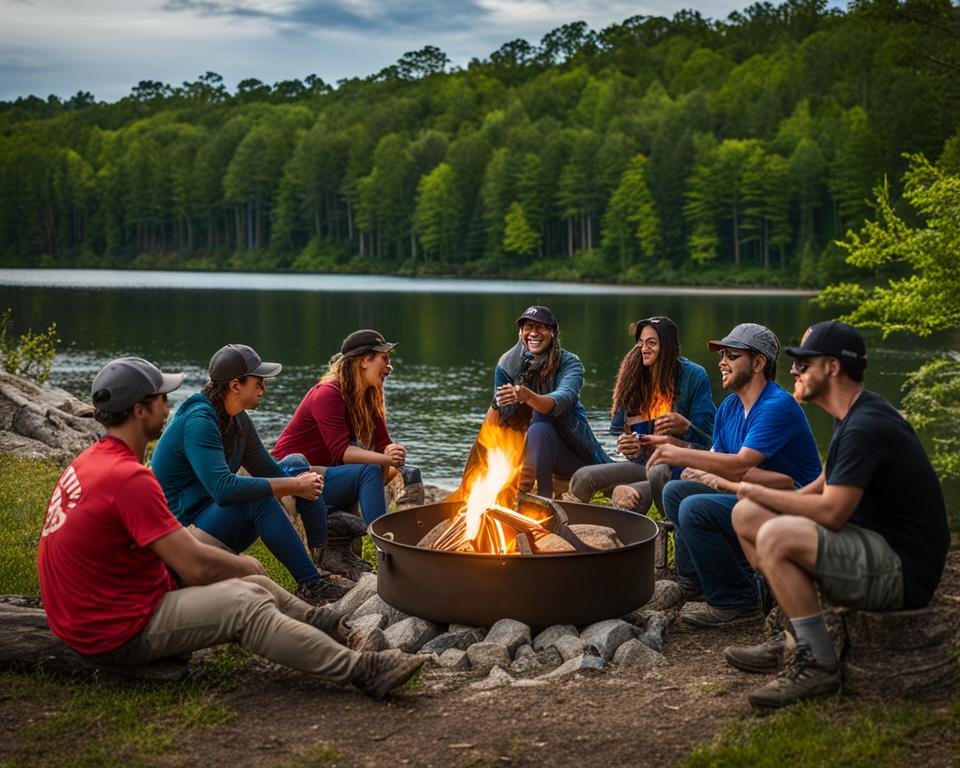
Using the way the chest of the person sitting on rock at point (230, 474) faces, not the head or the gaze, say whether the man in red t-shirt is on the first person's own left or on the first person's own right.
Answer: on the first person's own right

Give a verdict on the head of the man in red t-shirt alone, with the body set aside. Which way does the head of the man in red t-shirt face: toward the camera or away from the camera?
away from the camera

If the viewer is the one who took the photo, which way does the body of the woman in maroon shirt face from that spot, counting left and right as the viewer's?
facing to the right of the viewer

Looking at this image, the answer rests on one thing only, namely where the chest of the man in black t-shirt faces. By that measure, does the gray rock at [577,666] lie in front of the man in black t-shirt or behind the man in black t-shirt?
in front

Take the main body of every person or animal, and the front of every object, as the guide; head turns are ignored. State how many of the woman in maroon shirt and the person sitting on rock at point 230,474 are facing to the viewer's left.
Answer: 0

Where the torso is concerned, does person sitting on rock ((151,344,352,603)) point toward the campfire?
yes

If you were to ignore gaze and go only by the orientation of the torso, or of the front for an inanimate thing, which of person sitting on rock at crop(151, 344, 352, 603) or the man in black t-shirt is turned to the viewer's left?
the man in black t-shirt

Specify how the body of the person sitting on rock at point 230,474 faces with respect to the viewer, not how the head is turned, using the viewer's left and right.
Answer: facing to the right of the viewer

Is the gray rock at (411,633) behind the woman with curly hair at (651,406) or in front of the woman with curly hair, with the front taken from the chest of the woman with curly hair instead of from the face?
in front

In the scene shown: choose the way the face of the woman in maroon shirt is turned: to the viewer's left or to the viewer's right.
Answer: to the viewer's right

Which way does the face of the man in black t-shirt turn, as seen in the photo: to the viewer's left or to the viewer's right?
to the viewer's left

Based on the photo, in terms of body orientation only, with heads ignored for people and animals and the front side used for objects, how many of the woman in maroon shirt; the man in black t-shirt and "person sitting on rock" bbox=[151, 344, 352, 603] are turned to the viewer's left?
1

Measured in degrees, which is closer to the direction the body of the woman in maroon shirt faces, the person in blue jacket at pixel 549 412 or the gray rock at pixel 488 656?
the person in blue jacket
